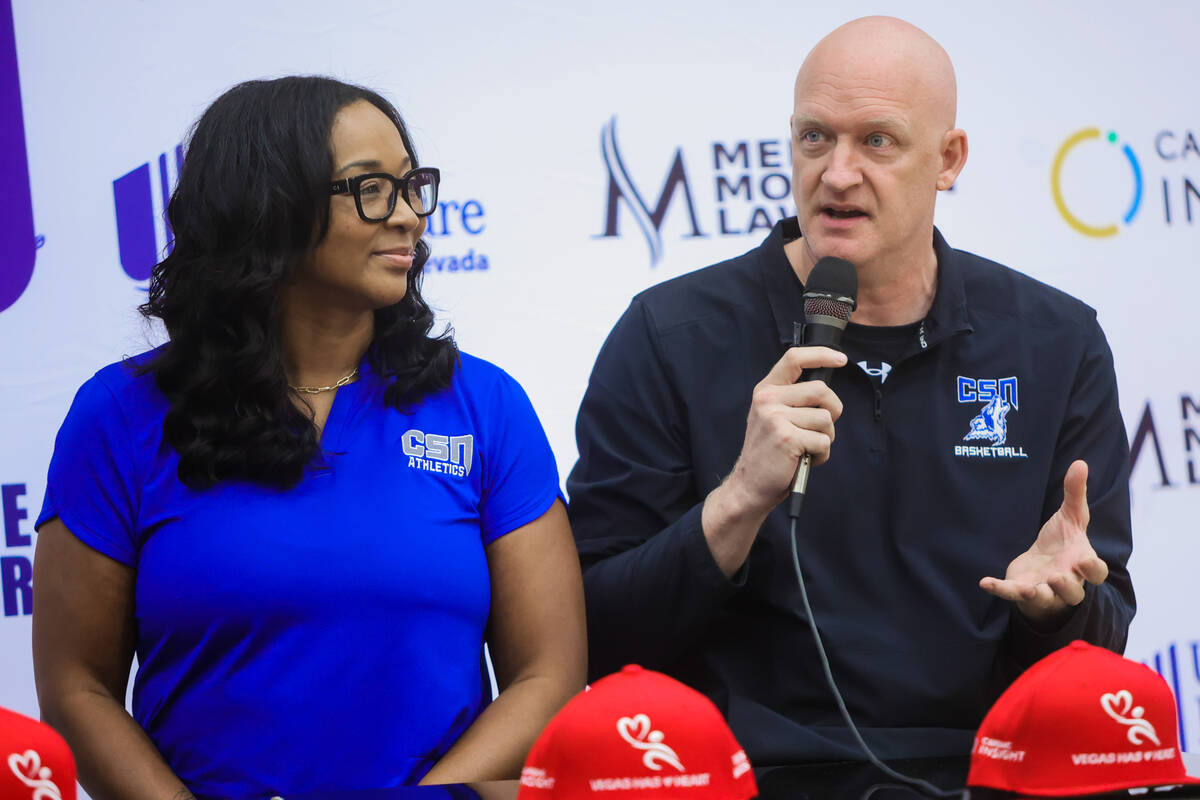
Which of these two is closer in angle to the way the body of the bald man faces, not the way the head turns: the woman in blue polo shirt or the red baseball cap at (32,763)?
the red baseball cap

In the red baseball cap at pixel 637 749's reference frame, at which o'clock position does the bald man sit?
The bald man is roughly at 7 o'clock from the red baseball cap.

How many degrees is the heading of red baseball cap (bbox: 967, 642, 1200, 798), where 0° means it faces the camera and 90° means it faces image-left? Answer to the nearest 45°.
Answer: approximately 315°

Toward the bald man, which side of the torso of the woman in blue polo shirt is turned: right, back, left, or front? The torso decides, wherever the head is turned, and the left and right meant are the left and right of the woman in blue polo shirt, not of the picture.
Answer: left

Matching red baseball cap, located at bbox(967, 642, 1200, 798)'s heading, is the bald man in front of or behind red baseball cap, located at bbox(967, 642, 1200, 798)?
behind

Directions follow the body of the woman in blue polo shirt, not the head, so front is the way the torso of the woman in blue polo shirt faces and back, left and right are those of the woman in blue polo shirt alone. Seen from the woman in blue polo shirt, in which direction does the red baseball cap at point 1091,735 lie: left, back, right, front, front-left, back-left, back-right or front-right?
front-left

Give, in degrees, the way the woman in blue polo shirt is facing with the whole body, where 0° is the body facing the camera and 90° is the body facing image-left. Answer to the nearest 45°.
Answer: approximately 0°

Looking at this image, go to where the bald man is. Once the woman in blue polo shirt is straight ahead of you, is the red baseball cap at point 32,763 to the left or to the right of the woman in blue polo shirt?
left

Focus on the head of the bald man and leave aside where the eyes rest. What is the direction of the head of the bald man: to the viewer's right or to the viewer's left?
to the viewer's left

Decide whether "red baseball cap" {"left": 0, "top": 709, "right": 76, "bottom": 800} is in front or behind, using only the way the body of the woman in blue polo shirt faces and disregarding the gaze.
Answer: in front
